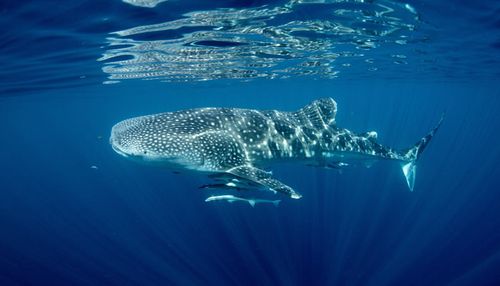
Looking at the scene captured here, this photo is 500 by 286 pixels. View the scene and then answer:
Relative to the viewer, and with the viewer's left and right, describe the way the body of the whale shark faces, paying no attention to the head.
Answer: facing to the left of the viewer
